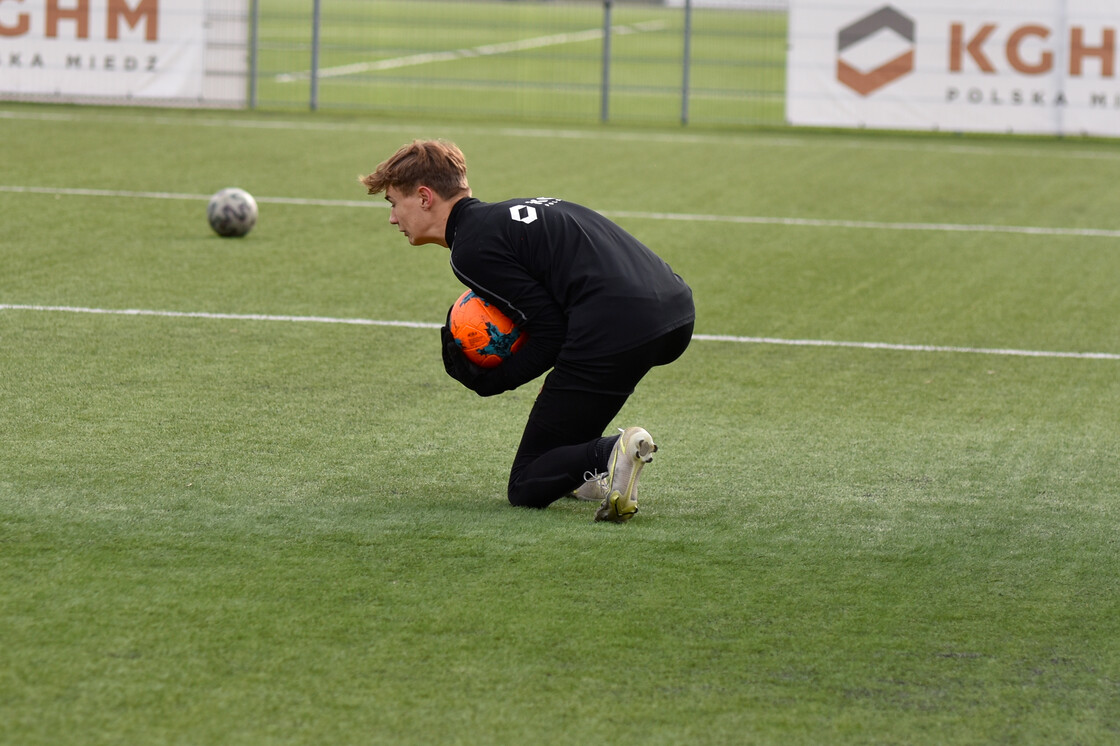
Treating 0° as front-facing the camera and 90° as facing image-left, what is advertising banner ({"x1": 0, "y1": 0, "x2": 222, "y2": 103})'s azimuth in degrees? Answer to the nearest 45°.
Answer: approximately 0°

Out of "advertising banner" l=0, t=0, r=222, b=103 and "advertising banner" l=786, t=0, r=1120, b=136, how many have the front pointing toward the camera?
2

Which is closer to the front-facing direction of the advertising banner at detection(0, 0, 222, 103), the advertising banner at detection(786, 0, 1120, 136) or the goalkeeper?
the goalkeeper

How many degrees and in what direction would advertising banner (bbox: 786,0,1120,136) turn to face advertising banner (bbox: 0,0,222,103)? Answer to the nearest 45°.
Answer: approximately 90° to its right

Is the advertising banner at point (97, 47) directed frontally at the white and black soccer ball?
yes

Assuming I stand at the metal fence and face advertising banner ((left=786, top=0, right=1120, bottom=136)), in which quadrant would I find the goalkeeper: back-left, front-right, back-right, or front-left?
front-right

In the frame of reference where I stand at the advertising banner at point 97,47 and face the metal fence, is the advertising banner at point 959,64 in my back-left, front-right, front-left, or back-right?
front-right

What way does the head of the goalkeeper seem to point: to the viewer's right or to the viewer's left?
to the viewer's left

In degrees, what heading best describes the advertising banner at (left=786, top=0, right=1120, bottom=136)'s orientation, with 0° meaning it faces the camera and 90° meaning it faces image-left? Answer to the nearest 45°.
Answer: approximately 0°

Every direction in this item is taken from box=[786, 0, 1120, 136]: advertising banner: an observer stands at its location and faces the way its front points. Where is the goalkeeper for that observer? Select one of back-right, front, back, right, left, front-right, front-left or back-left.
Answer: front

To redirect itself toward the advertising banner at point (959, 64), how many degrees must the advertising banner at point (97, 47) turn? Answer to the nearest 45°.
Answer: approximately 90° to its left

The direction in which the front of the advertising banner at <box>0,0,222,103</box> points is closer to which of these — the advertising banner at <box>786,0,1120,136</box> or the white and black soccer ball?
the white and black soccer ball
